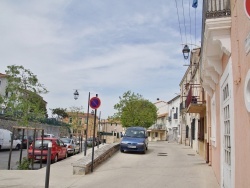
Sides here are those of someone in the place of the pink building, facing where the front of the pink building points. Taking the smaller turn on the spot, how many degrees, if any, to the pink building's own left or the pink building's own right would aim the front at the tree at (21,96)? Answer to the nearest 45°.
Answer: approximately 45° to the pink building's own right

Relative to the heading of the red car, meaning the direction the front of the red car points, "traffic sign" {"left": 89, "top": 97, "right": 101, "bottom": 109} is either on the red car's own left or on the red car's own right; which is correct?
on the red car's own right

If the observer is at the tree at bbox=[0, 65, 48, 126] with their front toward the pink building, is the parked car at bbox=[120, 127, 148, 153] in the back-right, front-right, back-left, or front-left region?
front-left

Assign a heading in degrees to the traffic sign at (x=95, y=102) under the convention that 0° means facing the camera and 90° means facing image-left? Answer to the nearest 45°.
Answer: approximately 0°

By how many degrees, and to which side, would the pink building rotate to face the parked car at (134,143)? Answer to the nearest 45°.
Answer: approximately 45° to its right

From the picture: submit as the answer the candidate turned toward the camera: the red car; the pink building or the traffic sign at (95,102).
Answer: the traffic sign

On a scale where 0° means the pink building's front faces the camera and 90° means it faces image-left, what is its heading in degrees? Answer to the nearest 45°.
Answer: approximately 90°

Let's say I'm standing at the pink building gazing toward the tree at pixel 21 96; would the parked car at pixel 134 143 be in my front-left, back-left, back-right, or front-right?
front-right

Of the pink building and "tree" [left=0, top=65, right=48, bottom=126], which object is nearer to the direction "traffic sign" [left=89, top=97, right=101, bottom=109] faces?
the pink building

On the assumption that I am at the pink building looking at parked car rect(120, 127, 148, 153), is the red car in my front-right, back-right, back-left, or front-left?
front-left

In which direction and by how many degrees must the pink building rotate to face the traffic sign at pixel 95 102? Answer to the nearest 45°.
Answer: approximately 45° to its right

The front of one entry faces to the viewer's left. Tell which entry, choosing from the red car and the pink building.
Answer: the pink building

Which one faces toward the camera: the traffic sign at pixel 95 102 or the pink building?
the traffic sign
